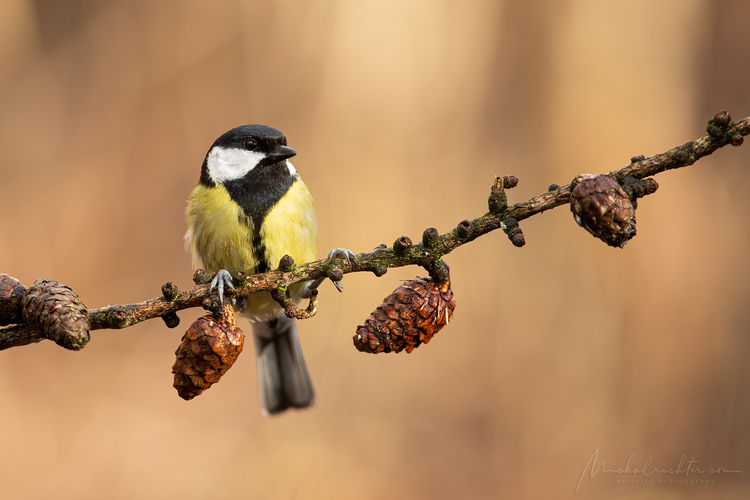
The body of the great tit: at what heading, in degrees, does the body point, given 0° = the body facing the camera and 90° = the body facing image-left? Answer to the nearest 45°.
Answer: approximately 0°

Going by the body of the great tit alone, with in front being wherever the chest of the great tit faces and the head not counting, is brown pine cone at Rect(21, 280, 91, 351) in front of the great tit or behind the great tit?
in front
